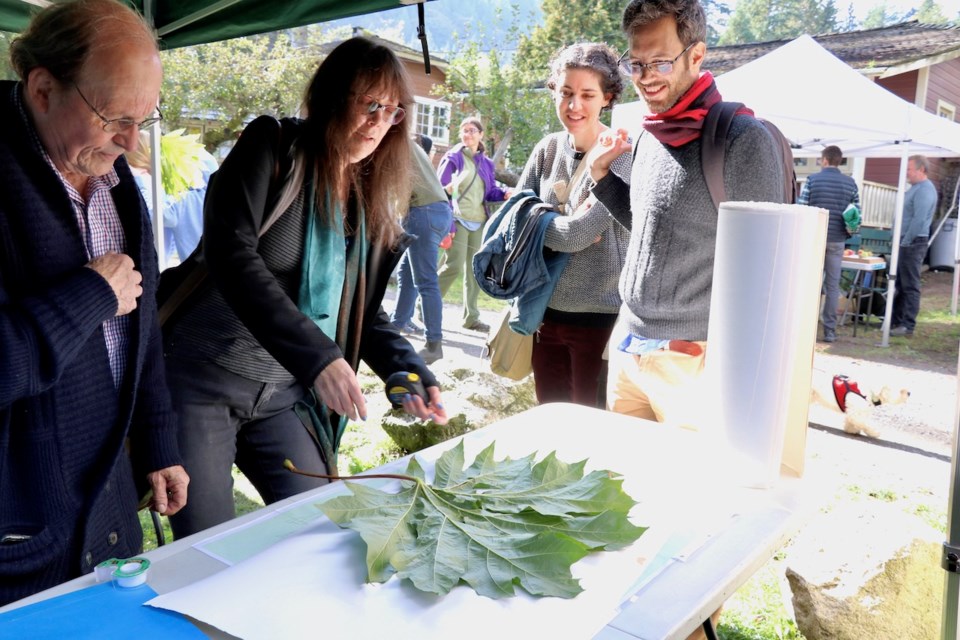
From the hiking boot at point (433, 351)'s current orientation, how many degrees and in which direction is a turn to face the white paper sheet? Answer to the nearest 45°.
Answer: approximately 45° to its left

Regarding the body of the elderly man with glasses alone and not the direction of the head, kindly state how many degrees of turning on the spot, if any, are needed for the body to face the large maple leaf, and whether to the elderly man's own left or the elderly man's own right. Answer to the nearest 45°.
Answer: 0° — they already face it

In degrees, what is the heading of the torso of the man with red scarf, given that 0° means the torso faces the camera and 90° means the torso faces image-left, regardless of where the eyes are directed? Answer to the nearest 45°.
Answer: approximately 45°

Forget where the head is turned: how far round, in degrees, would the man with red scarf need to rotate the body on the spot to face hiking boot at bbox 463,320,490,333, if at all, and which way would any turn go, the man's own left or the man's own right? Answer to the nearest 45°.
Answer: approximately 135° to the man's own right

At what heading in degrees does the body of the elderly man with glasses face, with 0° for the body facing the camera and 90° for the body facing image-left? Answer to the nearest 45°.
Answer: approximately 315°

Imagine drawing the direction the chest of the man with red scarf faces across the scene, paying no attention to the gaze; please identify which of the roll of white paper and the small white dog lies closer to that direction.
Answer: the roll of white paper

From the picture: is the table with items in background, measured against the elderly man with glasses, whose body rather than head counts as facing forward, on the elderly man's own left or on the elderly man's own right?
on the elderly man's own left

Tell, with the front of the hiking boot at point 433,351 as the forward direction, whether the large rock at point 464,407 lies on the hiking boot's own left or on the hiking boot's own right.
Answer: on the hiking boot's own left

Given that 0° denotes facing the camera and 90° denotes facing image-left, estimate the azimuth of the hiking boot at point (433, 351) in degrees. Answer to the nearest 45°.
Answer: approximately 45°

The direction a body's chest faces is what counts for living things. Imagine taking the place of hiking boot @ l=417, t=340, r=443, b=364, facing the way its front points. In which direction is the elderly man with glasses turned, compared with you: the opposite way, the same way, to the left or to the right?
to the left
